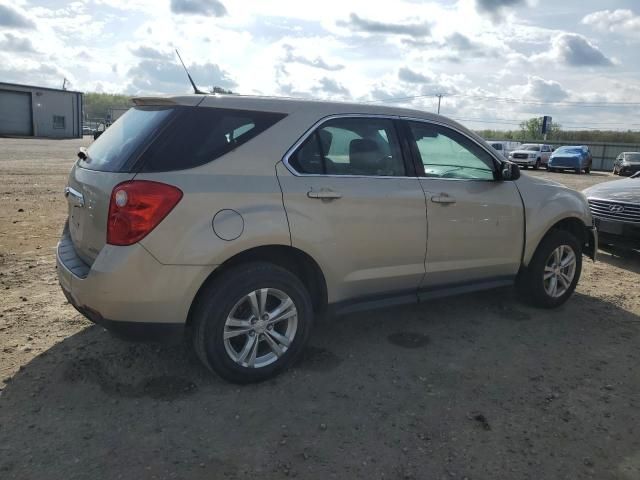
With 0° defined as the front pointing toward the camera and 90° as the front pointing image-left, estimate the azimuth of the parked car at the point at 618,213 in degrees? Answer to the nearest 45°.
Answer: approximately 45°

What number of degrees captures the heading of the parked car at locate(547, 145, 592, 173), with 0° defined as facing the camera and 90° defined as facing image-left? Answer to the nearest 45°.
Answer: approximately 45°

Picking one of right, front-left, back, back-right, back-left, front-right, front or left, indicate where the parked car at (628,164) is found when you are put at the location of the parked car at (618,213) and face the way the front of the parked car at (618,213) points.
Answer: back-right

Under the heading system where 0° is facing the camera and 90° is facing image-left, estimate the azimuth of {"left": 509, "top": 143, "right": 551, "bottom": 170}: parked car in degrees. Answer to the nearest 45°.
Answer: approximately 45°

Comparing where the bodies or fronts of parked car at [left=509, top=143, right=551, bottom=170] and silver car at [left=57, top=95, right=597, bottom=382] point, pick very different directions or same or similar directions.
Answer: very different directions

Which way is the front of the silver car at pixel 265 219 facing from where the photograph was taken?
facing away from the viewer and to the right of the viewer
